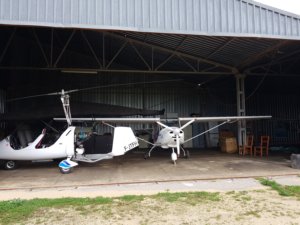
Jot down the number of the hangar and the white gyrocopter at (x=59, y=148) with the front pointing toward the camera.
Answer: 1

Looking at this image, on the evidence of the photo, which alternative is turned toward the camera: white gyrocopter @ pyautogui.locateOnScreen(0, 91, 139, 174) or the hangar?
the hangar

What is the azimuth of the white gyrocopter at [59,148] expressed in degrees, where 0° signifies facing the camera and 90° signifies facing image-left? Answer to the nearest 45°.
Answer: approximately 90°

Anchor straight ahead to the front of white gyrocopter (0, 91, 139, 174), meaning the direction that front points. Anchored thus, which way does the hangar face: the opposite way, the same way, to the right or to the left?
to the left

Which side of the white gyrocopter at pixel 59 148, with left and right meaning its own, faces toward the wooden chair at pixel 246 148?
back

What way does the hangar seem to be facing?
toward the camera
